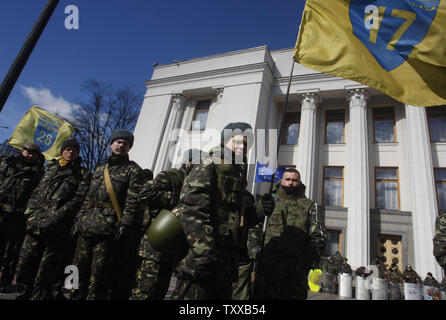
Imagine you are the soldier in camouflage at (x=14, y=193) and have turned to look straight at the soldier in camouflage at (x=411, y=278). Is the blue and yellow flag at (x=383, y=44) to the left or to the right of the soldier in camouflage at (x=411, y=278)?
right

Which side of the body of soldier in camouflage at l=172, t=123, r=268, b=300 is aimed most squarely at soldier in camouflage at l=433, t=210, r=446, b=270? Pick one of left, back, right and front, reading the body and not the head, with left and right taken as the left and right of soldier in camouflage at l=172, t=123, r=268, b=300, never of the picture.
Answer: left

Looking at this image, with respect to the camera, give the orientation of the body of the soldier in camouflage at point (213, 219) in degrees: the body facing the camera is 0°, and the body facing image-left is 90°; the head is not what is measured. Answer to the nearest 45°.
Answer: approximately 315°

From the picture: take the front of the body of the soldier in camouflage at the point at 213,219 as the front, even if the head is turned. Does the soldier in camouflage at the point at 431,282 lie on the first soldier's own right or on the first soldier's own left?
on the first soldier's own left
